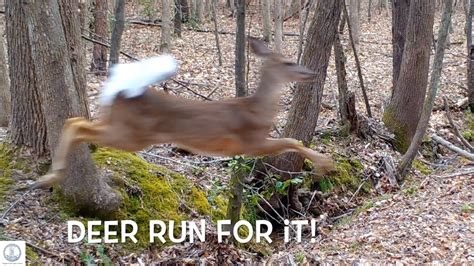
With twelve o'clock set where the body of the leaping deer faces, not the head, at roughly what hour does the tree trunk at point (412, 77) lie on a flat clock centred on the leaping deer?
The tree trunk is roughly at 10 o'clock from the leaping deer.

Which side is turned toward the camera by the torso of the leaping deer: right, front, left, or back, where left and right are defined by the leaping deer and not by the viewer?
right

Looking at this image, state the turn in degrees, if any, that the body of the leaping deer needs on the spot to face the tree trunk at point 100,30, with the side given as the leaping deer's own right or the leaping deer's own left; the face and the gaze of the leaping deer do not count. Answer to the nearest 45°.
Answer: approximately 90° to the leaping deer's own left

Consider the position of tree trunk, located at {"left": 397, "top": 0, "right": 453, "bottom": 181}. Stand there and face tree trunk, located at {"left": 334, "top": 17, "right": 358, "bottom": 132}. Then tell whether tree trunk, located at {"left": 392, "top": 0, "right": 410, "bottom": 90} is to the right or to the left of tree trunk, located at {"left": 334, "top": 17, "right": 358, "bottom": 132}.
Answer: right

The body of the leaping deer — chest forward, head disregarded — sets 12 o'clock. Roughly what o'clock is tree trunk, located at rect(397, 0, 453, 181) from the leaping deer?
The tree trunk is roughly at 10 o'clock from the leaping deer.

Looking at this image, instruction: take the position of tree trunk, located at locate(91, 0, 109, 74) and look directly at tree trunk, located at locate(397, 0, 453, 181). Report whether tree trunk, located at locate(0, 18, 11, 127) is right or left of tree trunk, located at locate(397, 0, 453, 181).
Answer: right

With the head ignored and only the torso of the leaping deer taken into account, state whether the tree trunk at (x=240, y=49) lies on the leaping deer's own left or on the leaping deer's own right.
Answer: on the leaping deer's own left
